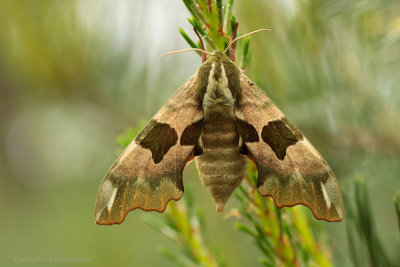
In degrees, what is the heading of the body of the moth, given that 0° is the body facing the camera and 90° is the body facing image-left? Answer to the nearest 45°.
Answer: approximately 180°
